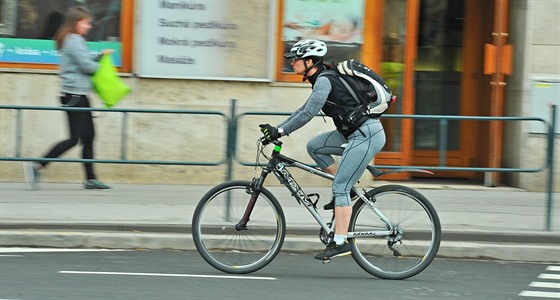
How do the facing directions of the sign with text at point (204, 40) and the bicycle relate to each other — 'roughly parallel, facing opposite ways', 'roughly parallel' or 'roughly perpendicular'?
roughly perpendicular

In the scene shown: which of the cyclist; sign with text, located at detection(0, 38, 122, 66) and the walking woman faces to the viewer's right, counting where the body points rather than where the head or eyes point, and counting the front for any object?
the walking woman

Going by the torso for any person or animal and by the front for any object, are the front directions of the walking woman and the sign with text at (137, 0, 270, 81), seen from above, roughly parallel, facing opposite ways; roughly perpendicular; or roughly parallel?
roughly perpendicular

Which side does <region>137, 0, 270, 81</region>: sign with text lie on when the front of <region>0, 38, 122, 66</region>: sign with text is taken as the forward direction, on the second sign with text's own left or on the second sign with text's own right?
on the second sign with text's own left

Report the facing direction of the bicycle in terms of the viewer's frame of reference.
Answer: facing to the left of the viewer

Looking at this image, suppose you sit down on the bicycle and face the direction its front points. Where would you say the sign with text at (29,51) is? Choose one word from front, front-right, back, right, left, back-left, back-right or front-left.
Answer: front-right

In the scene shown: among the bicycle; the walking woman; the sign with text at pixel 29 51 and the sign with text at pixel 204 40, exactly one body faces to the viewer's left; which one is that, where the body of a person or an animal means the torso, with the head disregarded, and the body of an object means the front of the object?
the bicycle

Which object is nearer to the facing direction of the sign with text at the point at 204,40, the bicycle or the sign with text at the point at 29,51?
the bicycle

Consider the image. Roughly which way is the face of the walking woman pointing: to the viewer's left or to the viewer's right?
to the viewer's right

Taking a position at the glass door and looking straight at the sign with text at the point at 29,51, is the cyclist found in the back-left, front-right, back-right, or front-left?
front-left

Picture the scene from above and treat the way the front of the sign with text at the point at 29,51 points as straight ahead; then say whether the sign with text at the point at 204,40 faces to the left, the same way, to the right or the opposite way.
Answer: the same way

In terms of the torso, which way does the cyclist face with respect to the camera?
to the viewer's left

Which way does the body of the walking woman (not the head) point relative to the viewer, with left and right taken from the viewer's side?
facing to the right of the viewer

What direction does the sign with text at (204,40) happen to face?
toward the camera

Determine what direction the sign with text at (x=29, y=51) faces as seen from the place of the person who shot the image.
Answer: facing the viewer

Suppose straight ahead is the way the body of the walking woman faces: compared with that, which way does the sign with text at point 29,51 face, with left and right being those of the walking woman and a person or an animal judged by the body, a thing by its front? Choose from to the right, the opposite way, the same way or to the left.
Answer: to the right

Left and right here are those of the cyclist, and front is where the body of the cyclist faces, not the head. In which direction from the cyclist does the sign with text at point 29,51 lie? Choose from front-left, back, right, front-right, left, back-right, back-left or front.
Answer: front-right

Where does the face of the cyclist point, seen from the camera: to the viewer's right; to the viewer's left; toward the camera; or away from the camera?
to the viewer's left

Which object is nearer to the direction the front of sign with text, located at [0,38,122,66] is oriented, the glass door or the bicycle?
the bicycle
